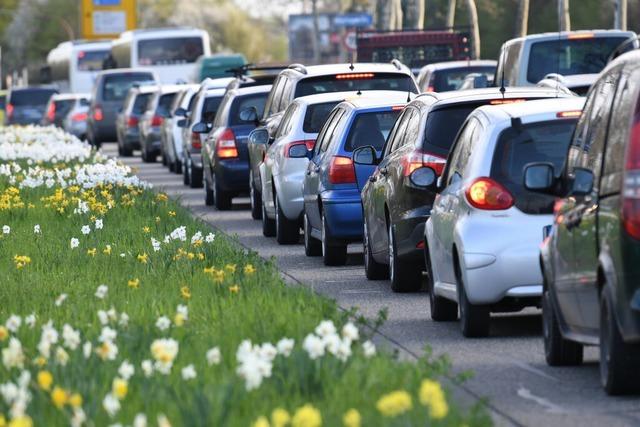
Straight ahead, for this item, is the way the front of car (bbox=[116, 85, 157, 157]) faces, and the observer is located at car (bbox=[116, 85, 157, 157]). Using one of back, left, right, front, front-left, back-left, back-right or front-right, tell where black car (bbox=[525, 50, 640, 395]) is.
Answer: back-left

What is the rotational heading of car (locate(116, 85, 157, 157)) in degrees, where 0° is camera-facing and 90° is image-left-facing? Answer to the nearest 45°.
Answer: approximately 135°

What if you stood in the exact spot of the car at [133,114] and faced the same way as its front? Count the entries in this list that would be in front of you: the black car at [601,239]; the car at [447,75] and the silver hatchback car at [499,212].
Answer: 0

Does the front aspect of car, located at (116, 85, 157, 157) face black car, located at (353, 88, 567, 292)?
no

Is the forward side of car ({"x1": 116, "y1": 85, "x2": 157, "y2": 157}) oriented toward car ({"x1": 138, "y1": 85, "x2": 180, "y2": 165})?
no

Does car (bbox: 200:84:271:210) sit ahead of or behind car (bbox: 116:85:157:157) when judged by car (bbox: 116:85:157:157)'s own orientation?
behind

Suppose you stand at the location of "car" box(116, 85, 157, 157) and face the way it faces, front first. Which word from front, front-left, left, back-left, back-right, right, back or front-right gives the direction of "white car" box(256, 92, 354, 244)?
back-left

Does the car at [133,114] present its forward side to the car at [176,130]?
no

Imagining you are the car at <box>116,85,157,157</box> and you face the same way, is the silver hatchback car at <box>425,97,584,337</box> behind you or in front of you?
behind
